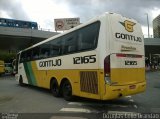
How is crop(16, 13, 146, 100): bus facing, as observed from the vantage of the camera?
facing away from the viewer and to the left of the viewer

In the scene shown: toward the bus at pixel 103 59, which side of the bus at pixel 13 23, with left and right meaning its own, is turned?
right
